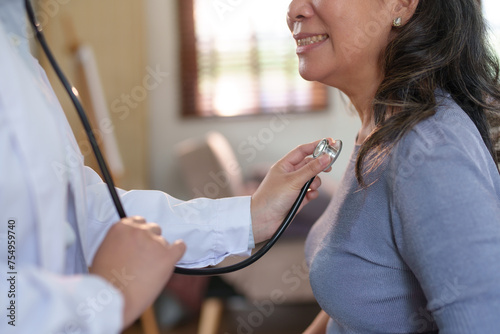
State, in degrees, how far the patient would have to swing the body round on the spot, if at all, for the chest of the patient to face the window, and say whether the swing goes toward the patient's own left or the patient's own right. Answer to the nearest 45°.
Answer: approximately 90° to the patient's own right

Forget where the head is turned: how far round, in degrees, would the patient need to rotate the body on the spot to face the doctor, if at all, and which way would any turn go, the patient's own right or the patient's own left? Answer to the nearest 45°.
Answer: approximately 45° to the patient's own left

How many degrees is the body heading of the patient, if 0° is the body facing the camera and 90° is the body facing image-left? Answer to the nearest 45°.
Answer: approximately 90°
